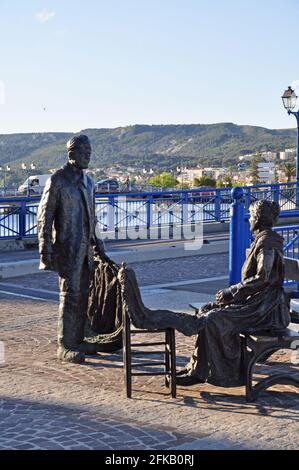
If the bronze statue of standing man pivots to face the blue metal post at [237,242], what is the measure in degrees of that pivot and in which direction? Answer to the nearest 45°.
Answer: approximately 90° to its left

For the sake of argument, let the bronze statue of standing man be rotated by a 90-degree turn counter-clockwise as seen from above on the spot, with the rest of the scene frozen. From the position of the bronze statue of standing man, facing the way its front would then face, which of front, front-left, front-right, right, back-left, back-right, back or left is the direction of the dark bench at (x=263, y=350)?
right
